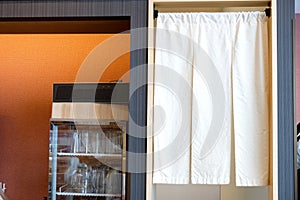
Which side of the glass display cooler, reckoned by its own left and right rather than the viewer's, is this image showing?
front

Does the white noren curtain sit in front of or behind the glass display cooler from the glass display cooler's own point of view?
in front
